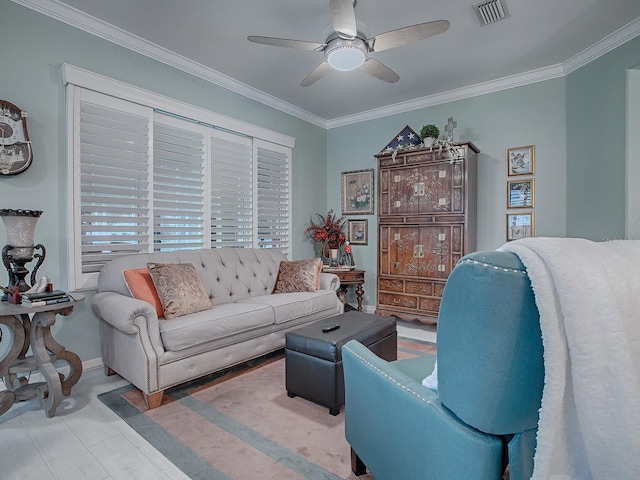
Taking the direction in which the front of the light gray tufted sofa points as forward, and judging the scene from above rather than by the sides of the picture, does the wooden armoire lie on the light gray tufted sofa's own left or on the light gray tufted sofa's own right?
on the light gray tufted sofa's own left

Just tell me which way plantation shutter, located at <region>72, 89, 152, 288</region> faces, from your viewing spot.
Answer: facing the viewer and to the right of the viewer

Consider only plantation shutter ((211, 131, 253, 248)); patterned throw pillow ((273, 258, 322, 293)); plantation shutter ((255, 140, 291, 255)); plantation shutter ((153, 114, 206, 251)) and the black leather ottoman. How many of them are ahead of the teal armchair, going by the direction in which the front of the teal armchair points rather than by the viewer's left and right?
5

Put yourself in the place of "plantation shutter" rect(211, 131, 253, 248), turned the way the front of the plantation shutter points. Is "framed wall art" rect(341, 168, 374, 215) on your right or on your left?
on your left

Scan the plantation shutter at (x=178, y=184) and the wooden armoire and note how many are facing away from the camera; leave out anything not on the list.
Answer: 0

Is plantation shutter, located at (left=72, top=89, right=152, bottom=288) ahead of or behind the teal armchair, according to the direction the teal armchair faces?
ahead

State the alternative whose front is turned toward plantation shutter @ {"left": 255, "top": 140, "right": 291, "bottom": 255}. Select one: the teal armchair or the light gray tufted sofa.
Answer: the teal armchair

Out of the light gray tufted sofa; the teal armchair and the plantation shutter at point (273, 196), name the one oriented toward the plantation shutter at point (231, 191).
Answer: the teal armchair

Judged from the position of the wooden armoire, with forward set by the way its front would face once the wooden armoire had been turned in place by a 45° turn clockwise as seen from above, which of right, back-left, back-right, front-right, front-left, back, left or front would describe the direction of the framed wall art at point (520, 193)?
back

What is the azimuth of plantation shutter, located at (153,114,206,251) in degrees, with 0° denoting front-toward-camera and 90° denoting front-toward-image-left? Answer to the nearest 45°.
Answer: approximately 315°

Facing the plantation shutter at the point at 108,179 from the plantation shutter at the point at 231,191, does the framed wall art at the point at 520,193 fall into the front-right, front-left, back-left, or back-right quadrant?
back-left

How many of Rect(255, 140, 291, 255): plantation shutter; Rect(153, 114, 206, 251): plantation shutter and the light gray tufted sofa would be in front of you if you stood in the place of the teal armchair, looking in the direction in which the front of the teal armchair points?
3
